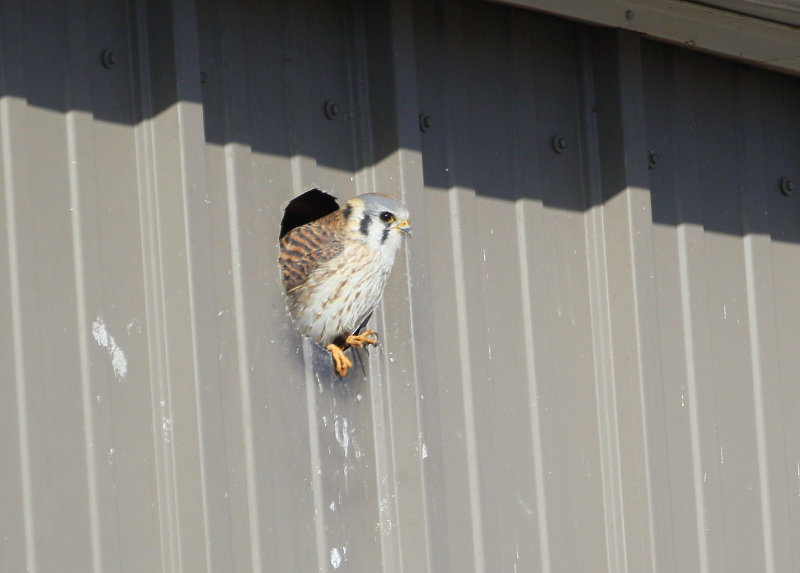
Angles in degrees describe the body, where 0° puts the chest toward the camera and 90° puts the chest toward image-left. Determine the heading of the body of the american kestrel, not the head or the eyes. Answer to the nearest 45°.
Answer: approximately 315°
